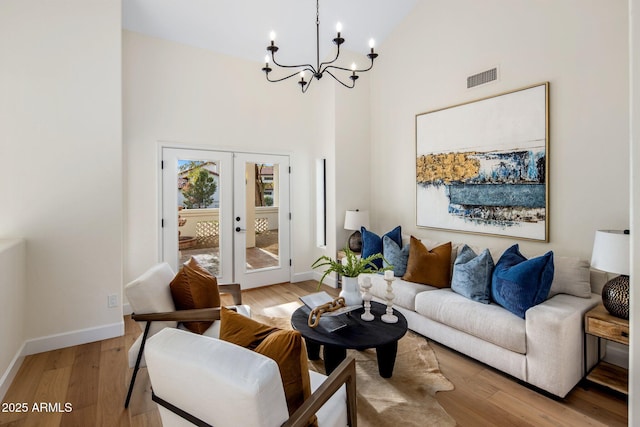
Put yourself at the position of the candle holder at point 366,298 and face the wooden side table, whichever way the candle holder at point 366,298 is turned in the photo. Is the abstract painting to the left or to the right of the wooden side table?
left

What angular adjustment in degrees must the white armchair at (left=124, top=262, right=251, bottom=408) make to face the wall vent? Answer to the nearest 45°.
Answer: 0° — it already faces it

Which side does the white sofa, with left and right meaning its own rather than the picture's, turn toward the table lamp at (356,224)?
right

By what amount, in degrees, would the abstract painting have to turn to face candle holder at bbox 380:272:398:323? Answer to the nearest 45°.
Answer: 0° — it already faces it
